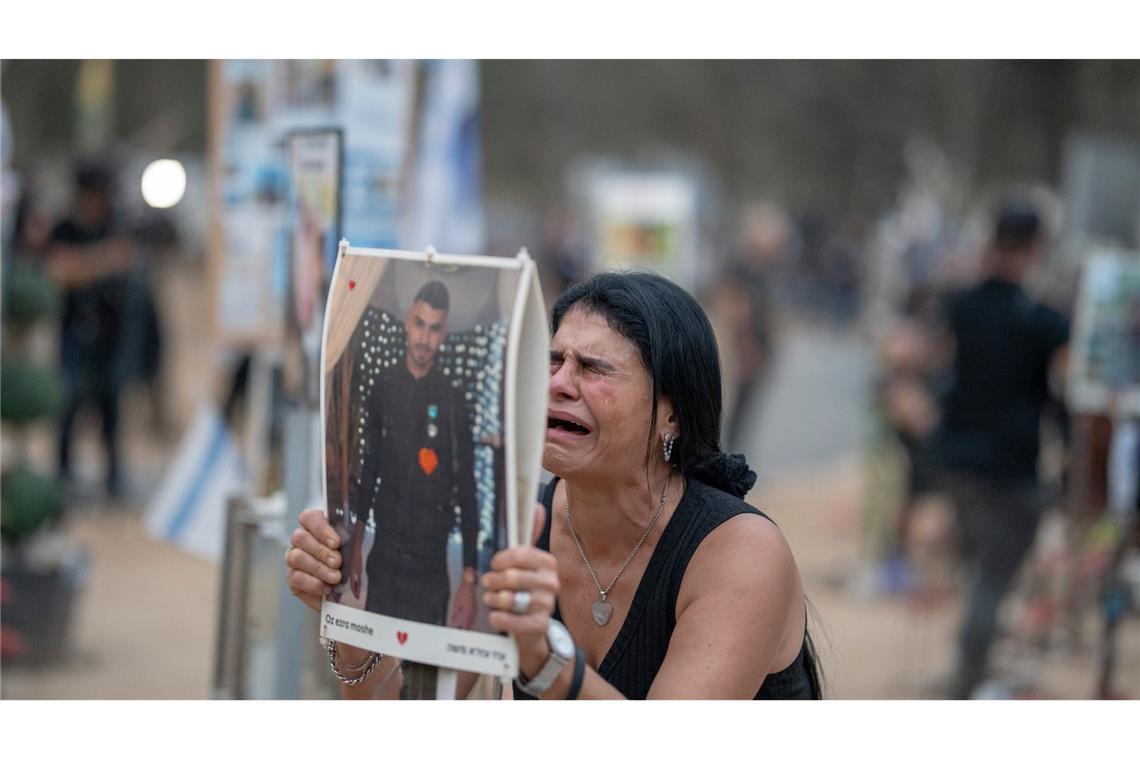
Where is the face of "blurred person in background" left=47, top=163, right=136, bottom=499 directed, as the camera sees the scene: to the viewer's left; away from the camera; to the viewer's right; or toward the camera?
toward the camera

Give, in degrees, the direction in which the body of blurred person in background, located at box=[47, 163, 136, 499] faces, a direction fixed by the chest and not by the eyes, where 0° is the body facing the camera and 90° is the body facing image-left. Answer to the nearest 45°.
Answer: approximately 0°

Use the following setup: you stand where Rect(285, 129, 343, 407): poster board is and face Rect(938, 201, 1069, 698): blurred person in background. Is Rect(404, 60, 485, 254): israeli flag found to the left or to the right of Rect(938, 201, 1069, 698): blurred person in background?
left

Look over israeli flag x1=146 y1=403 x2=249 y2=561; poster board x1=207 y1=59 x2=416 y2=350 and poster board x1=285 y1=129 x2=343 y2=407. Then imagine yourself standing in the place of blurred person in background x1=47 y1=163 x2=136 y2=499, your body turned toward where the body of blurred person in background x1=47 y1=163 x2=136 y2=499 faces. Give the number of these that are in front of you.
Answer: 3

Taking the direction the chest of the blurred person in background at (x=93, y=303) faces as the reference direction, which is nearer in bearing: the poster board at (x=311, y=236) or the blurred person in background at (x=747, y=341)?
the poster board

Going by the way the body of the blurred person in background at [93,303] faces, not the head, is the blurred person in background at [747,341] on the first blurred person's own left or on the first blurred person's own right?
on the first blurred person's own left

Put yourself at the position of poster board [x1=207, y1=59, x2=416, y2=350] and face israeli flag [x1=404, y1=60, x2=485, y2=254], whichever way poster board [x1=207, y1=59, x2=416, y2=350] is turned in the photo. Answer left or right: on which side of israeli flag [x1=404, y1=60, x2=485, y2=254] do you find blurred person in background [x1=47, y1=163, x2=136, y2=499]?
left

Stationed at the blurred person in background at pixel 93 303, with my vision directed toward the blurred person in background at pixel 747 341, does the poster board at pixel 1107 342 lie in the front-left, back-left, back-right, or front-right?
front-right

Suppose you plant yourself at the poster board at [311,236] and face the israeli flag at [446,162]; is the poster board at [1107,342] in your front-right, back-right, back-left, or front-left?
front-right

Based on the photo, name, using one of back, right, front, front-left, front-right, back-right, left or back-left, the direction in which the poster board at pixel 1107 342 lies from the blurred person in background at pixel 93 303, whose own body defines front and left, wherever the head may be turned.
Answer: front-left

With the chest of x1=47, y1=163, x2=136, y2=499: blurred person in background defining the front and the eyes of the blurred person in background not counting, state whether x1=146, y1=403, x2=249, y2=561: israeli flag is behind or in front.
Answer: in front
